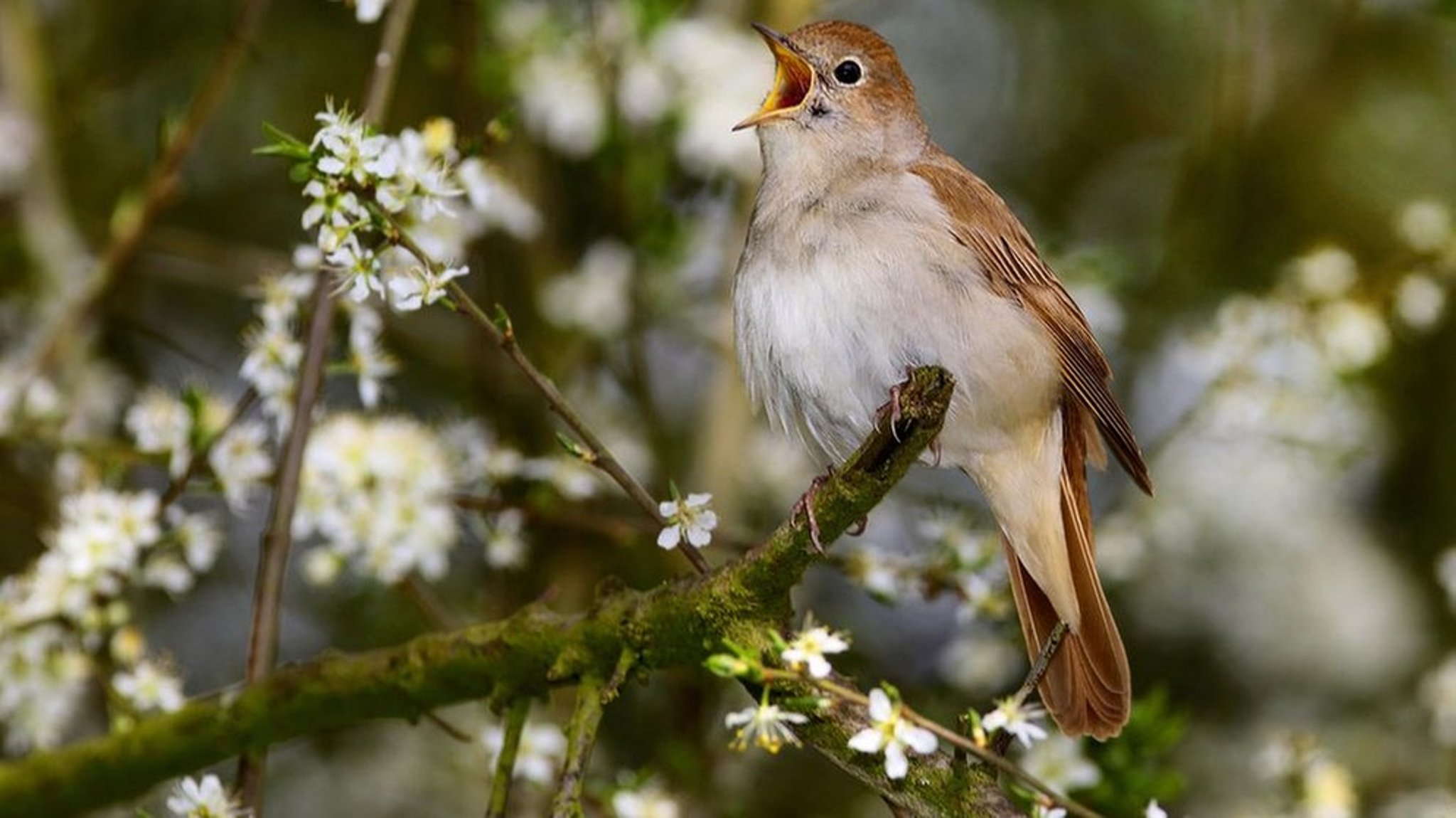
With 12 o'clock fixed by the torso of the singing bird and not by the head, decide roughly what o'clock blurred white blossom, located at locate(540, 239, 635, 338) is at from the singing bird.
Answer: The blurred white blossom is roughly at 3 o'clock from the singing bird.

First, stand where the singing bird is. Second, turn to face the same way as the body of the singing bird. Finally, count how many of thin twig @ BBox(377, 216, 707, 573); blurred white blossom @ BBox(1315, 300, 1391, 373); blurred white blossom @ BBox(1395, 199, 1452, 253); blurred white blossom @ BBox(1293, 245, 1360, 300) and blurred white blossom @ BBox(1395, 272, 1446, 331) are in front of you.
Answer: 1

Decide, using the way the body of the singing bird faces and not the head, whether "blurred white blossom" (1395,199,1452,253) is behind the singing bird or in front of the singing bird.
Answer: behind

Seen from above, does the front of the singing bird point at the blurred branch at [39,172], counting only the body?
no

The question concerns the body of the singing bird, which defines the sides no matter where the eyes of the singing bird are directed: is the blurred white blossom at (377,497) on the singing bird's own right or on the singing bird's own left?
on the singing bird's own right

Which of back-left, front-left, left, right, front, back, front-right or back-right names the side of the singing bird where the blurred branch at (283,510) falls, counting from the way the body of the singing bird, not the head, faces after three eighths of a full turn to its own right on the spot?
left

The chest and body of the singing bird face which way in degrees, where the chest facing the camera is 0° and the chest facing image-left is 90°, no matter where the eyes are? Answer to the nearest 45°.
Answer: approximately 45°

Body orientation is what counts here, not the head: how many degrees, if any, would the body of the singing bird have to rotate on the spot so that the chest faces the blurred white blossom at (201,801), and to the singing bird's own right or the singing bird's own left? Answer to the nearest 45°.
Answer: approximately 45° to the singing bird's own right

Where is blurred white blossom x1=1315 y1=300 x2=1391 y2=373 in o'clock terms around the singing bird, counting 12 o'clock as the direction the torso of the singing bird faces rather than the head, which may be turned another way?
The blurred white blossom is roughly at 6 o'clock from the singing bird.

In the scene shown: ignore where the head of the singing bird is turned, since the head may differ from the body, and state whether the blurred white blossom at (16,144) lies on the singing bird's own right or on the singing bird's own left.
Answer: on the singing bird's own right

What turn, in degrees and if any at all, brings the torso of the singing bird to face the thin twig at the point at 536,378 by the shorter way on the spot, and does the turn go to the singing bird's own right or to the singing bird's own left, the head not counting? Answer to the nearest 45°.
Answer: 0° — it already faces it

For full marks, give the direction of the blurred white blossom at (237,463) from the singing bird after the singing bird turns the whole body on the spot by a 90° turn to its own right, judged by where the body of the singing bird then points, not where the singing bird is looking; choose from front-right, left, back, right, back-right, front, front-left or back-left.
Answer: front-left

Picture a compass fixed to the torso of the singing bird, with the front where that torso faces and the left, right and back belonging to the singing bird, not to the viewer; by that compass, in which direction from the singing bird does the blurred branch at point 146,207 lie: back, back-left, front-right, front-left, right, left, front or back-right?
front-right

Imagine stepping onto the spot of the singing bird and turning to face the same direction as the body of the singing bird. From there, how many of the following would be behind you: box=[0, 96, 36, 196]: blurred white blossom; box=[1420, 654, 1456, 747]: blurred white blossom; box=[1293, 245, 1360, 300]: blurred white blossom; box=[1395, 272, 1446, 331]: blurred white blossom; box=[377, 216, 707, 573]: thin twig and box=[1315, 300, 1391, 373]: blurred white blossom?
4
